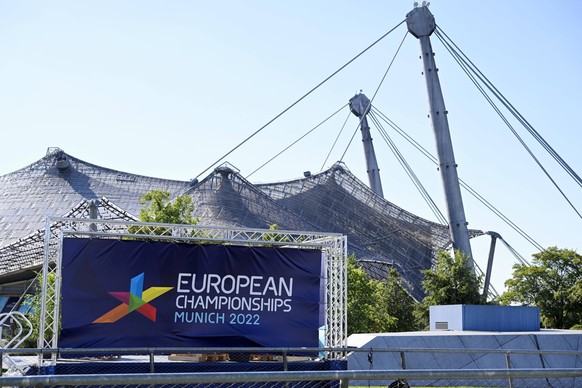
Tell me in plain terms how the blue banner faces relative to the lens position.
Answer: facing the viewer
